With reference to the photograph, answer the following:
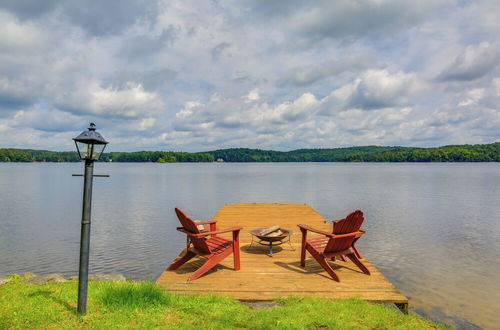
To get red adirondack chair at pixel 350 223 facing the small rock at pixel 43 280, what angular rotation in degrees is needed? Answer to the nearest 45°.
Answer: approximately 45° to its left

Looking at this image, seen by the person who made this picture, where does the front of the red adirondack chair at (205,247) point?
facing away from the viewer and to the right of the viewer

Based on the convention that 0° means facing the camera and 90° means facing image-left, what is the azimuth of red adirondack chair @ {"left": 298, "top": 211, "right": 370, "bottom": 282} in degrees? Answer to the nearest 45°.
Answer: approximately 135°

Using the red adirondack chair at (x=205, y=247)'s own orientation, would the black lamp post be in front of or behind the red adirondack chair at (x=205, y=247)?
behind
